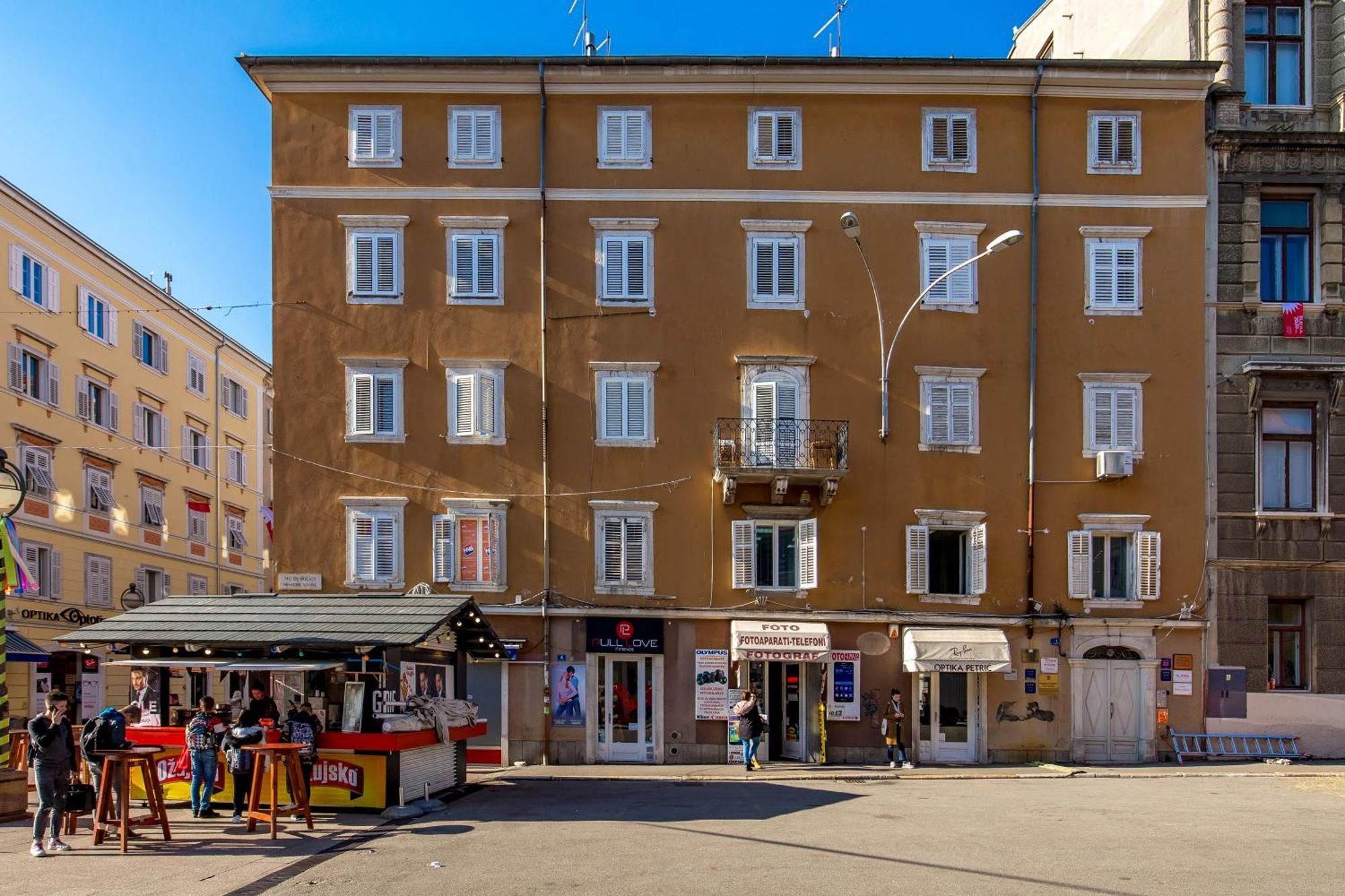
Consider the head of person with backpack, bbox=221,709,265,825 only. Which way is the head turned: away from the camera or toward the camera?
away from the camera

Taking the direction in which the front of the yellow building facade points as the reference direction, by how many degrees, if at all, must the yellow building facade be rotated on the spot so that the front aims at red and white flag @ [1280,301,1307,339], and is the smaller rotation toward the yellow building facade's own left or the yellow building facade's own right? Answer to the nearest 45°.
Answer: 0° — it already faces it

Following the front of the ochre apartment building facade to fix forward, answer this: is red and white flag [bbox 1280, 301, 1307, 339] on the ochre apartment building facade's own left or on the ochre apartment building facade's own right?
on the ochre apartment building facade's own left

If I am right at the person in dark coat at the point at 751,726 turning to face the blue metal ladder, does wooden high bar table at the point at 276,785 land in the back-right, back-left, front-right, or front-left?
back-right

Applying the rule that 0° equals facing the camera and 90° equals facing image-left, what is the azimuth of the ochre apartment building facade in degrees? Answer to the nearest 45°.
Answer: approximately 0°
